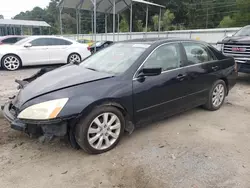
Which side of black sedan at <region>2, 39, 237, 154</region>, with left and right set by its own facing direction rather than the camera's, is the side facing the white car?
right

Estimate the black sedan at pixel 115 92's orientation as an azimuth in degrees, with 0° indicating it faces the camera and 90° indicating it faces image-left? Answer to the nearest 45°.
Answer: approximately 45°

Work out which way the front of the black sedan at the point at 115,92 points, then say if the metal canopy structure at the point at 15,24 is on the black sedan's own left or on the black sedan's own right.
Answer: on the black sedan's own right
